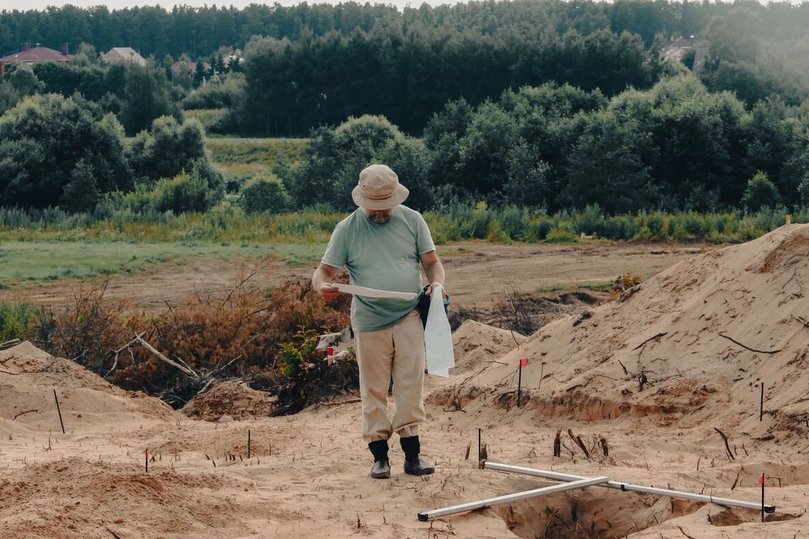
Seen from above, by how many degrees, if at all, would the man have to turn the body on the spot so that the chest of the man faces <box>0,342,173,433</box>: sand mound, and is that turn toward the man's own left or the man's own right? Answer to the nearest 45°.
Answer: approximately 135° to the man's own right

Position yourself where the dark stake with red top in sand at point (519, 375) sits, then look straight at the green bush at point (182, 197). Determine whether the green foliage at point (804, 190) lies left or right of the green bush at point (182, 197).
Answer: right

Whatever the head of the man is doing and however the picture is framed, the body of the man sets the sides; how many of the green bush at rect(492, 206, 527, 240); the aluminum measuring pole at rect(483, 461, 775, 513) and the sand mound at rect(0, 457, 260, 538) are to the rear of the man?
1

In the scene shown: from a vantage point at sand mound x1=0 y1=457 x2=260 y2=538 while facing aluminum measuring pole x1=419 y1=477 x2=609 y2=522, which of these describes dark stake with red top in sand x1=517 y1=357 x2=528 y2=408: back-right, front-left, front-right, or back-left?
front-left

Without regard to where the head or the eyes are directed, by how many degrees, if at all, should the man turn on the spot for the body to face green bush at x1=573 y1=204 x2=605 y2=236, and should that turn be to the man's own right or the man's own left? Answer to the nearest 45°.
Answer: approximately 180°

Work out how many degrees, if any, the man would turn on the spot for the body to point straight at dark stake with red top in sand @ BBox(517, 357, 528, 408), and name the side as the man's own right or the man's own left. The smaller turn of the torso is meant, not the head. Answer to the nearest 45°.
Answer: approximately 135° to the man's own left

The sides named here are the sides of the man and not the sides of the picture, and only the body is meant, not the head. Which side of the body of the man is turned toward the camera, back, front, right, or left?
front

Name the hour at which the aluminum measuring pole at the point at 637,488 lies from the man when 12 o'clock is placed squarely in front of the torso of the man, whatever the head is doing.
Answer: The aluminum measuring pole is roughly at 10 o'clock from the man.

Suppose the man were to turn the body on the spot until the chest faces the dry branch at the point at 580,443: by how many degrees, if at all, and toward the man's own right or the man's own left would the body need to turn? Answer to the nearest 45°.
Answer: approximately 90° to the man's own left

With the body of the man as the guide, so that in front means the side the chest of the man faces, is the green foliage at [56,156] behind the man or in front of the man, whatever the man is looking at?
behind

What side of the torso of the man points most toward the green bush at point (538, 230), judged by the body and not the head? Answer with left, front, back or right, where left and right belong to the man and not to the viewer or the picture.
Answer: back

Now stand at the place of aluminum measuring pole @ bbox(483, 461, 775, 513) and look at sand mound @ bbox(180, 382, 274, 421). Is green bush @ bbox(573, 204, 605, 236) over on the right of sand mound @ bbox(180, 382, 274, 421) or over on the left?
right

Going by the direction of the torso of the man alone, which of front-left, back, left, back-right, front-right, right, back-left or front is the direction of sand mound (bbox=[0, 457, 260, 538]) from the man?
front-right

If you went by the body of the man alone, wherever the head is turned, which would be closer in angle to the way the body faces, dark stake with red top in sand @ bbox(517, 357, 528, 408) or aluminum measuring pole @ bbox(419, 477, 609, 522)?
the aluminum measuring pole

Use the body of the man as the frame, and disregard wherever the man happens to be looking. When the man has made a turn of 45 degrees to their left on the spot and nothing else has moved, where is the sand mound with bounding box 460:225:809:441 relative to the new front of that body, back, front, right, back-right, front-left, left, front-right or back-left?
left

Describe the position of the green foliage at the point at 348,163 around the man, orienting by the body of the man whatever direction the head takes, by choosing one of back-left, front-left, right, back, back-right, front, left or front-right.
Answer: back

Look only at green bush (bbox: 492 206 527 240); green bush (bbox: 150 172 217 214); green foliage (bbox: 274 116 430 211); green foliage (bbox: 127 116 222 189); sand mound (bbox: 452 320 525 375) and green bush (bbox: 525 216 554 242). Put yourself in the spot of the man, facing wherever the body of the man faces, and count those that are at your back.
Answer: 6

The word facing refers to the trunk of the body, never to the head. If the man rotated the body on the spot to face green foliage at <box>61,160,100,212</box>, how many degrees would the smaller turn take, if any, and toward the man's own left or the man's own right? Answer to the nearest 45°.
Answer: approximately 180°

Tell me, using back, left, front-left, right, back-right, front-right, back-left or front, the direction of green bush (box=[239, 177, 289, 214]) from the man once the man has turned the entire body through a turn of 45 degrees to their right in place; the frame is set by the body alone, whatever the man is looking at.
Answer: back-right

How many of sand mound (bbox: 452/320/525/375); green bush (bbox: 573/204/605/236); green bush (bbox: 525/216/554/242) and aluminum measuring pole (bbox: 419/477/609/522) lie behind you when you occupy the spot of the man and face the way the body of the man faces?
3
